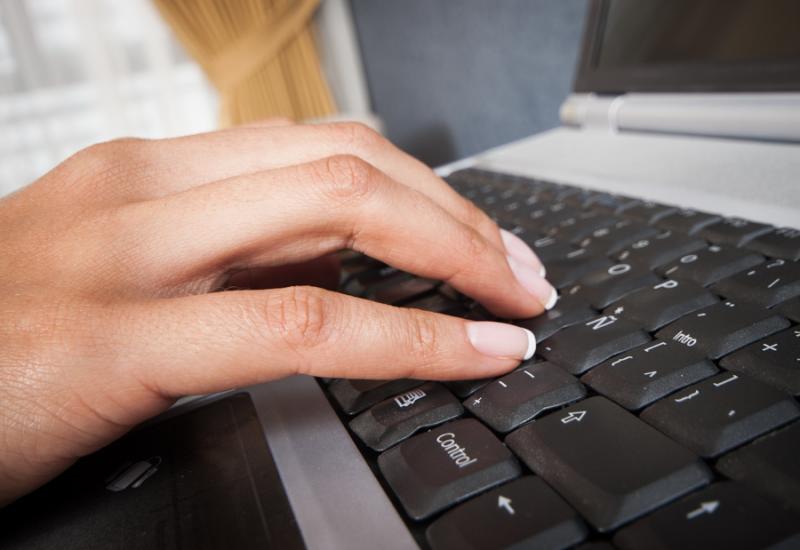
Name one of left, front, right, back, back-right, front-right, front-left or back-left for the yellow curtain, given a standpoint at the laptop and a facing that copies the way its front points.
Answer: back-right

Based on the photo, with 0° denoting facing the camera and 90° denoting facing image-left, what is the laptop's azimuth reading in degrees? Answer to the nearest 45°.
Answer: approximately 45°
